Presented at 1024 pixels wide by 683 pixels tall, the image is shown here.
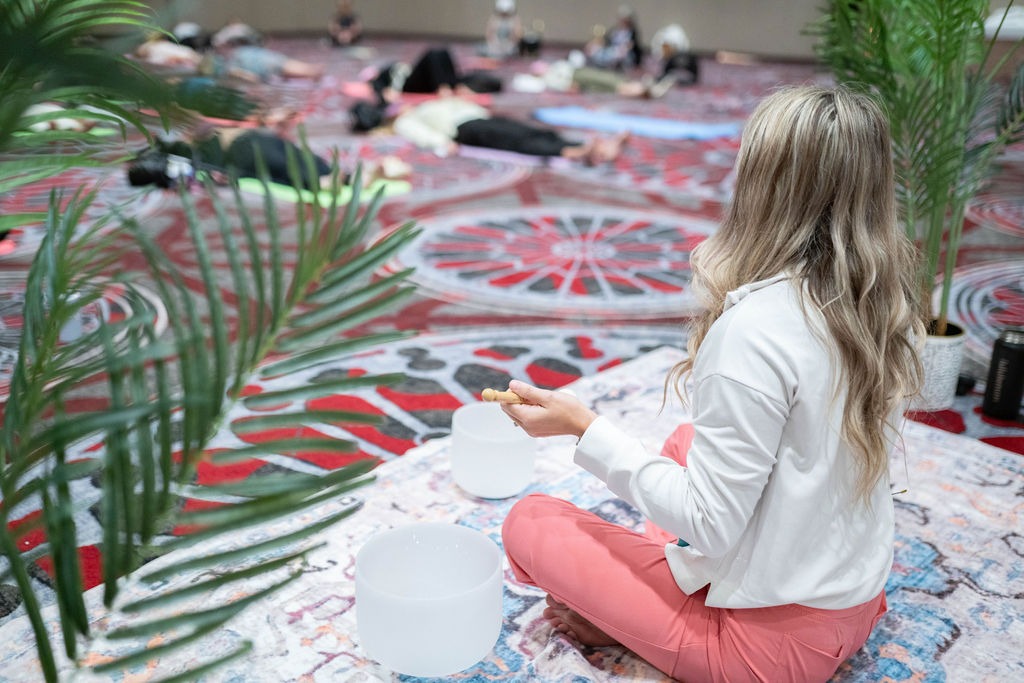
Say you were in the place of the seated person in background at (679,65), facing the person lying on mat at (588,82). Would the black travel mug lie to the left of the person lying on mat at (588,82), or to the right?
left

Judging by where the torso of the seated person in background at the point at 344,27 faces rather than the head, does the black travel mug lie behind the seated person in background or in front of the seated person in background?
in front

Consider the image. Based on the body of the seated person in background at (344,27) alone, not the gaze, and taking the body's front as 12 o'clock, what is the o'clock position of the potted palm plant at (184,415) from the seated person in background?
The potted palm plant is roughly at 12 o'clock from the seated person in background.

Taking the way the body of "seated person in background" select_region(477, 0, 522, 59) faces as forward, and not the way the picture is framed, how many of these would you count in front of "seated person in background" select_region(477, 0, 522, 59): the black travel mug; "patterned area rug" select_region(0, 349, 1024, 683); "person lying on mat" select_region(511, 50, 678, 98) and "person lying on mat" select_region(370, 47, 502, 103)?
4

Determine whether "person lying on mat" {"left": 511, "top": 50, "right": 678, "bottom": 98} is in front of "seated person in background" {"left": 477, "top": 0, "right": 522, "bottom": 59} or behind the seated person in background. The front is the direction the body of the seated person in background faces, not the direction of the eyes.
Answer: in front

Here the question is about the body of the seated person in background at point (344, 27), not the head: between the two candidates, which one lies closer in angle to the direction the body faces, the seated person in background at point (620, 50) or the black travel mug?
the black travel mug

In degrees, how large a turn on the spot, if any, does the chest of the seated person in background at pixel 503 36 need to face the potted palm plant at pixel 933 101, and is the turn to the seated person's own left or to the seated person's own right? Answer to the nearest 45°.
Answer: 0° — they already face it

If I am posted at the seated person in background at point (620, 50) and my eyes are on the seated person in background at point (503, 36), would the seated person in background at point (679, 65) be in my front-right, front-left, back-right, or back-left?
back-left

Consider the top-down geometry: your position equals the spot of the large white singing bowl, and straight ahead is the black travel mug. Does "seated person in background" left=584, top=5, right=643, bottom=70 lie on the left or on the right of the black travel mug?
left

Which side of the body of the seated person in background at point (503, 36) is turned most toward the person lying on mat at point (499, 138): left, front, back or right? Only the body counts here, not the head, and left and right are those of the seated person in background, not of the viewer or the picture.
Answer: front

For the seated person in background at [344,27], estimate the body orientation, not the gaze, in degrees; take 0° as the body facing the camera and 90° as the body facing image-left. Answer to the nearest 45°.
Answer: approximately 0°
